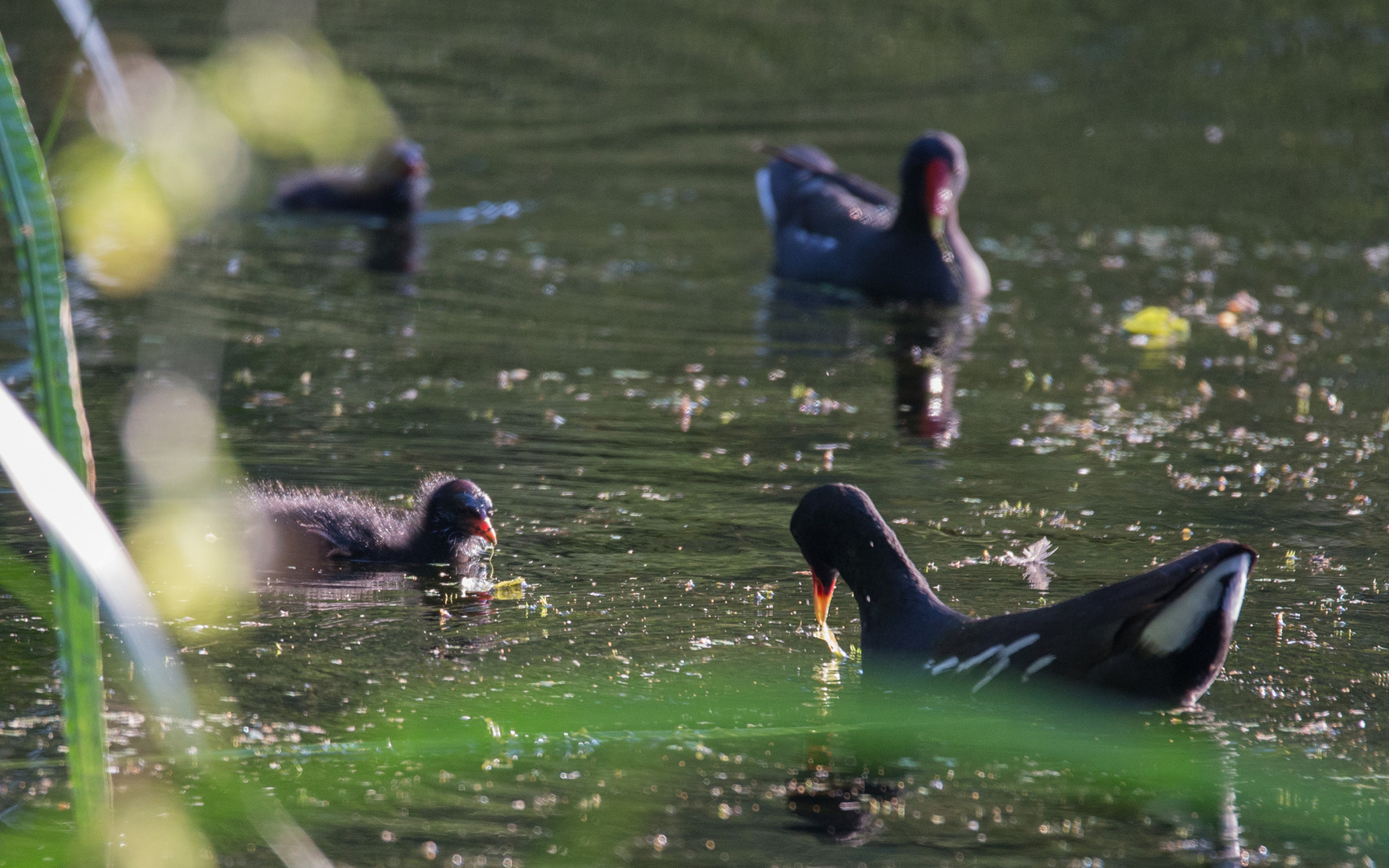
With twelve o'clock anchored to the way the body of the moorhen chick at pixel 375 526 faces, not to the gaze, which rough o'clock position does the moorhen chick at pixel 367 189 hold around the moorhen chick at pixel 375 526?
the moorhen chick at pixel 367 189 is roughly at 9 o'clock from the moorhen chick at pixel 375 526.

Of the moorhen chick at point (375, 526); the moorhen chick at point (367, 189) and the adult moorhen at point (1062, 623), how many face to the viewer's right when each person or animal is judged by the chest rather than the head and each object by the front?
2

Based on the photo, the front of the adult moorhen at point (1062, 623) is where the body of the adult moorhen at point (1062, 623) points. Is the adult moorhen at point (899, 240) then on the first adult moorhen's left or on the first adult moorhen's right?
on the first adult moorhen's right

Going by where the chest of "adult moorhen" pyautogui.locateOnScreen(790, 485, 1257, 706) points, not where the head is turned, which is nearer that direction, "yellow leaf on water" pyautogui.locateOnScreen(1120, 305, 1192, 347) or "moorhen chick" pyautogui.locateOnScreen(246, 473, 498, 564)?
the moorhen chick

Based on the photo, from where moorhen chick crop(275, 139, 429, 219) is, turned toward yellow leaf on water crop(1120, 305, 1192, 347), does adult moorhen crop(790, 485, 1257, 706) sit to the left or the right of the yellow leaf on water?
right

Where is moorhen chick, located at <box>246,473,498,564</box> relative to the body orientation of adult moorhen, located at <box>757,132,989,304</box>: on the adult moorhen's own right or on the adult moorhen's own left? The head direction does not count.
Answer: on the adult moorhen's own right

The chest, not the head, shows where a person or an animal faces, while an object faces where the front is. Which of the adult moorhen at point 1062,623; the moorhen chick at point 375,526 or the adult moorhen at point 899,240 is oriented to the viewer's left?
the adult moorhen at point 1062,623

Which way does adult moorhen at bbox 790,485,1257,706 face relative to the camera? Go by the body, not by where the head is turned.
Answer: to the viewer's left

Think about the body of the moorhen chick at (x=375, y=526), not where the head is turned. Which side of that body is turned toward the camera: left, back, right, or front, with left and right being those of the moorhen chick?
right

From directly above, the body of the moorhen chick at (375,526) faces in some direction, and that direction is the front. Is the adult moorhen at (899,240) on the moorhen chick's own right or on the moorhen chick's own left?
on the moorhen chick's own left

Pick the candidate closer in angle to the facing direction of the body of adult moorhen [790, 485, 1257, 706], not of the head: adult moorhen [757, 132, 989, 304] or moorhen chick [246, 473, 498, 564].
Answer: the moorhen chick

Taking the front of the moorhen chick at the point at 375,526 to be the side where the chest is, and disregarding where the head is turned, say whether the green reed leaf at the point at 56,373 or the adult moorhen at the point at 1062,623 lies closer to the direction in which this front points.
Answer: the adult moorhen

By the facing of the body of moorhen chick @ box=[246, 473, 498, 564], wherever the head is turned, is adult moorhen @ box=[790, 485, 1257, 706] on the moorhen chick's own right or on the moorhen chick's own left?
on the moorhen chick's own right

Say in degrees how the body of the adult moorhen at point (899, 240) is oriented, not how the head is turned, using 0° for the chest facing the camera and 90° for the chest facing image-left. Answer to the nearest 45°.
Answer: approximately 315°
